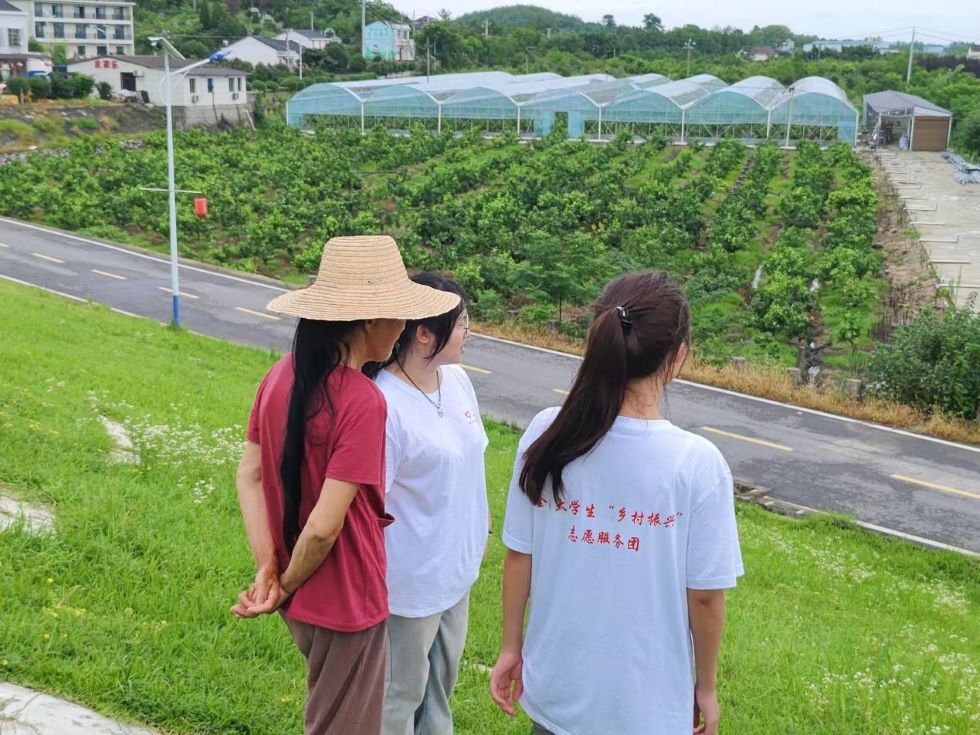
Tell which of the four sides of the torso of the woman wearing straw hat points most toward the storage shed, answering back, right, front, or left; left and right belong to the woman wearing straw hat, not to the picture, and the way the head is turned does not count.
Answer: front

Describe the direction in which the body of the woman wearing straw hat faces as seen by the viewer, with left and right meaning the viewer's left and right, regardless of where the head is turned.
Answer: facing away from the viewer and to the right of the viewer

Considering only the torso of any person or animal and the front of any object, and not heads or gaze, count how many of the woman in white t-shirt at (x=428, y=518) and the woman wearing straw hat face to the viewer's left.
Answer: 0

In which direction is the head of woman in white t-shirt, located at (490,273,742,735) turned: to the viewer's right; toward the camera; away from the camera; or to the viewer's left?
away from the camera

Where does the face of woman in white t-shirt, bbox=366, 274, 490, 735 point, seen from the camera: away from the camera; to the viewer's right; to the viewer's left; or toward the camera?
to the viewer's right

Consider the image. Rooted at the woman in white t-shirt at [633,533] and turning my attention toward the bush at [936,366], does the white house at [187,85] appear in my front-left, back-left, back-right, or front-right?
front-left

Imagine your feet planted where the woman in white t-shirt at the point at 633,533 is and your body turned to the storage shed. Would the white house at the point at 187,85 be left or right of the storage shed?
left

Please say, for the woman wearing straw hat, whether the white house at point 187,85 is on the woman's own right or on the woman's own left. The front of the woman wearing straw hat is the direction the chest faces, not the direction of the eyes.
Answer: on the woman's own left
